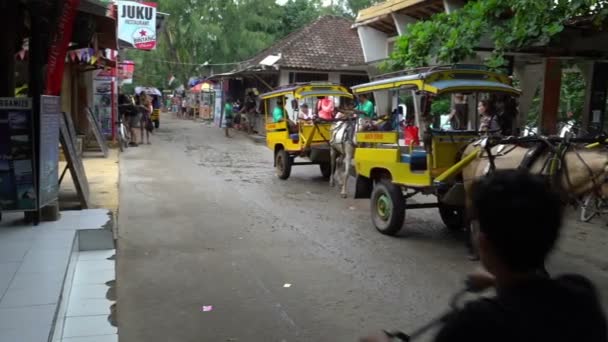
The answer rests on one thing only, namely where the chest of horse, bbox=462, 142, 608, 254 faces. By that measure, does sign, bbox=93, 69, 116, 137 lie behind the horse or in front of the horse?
behind

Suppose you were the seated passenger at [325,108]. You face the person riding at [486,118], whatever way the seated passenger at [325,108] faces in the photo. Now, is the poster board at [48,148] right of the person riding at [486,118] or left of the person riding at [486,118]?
right

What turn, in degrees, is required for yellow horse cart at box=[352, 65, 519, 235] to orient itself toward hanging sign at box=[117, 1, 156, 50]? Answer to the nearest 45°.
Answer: approximately 180°

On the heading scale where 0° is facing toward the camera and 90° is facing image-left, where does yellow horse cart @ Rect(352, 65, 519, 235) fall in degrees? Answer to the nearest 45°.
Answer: approximately 315°

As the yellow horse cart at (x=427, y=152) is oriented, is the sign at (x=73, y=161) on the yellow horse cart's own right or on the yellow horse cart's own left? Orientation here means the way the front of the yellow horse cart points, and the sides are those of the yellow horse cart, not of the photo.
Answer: on the yellow horse cart's own right

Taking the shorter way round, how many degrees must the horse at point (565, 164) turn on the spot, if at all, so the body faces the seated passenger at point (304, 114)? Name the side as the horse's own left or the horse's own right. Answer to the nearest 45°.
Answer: approximately 135° to the horse's own left

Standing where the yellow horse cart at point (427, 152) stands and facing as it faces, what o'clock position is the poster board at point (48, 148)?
The poster board is roughly at 4 o'clock from the yellow horse cart.

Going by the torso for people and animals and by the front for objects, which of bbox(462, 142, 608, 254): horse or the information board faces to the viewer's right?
the horse

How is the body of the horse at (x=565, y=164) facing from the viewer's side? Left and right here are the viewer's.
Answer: facing to the right of the viewer

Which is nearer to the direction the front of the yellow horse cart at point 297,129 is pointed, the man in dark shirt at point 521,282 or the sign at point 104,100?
the man in dark shirt

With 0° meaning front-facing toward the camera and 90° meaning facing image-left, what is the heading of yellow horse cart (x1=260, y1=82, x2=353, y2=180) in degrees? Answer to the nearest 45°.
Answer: approximately 315°

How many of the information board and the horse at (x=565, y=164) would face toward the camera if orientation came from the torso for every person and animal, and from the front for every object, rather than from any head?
1

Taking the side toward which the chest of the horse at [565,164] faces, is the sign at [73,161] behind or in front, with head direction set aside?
behind
